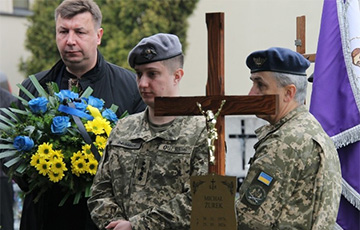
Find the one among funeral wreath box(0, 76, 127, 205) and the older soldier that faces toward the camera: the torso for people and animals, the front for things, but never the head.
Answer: the funeral wreath

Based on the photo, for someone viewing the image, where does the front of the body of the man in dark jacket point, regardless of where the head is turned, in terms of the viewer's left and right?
facing the viewer and to the left of the viewer

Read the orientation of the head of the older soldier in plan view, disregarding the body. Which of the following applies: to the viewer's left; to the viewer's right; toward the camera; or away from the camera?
to the viewer's left

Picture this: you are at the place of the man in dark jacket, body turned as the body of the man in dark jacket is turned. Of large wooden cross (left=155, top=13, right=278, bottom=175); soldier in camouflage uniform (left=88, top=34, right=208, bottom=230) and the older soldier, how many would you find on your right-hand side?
0

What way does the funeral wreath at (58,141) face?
toward the camera

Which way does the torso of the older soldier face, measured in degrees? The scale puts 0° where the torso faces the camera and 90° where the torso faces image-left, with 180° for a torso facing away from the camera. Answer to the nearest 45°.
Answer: approximately 90°

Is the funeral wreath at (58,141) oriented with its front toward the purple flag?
no

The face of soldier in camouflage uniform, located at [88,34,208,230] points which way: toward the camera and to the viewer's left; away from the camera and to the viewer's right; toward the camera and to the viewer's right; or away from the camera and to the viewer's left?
toward the camera and to the viewer's left

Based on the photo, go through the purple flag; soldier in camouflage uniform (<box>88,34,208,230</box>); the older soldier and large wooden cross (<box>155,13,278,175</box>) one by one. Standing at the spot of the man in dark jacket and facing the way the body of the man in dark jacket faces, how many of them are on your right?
0

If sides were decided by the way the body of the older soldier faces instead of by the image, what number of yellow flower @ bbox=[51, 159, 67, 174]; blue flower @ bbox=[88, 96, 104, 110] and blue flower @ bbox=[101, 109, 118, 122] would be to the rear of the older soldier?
0

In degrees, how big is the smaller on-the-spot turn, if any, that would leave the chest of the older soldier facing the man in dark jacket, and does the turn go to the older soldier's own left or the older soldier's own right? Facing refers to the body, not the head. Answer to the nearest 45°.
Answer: approximately 45° to the older soldier's own right
